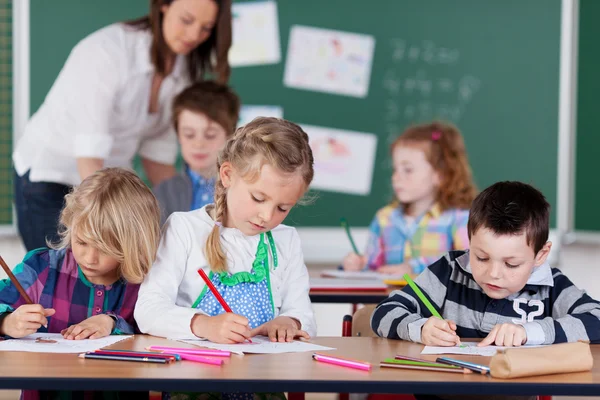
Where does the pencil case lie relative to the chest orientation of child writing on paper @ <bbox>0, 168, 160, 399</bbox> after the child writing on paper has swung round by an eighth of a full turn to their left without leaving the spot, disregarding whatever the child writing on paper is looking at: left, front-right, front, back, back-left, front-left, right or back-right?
front

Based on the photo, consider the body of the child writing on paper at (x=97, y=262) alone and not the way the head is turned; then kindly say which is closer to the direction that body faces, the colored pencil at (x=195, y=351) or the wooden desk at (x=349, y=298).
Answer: the colored pencil

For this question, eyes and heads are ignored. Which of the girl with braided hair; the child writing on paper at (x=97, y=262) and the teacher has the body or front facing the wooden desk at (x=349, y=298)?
the teacher

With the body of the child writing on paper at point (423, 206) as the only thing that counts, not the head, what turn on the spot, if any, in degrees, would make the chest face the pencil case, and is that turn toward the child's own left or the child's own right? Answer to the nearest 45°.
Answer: approximately 45° to the child's own left

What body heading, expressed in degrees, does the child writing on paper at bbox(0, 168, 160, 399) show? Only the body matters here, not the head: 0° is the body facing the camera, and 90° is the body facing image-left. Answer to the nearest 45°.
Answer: approximately 0°

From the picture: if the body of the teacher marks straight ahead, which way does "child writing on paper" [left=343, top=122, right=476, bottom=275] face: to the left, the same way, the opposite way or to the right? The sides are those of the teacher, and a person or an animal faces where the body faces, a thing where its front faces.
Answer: to the right

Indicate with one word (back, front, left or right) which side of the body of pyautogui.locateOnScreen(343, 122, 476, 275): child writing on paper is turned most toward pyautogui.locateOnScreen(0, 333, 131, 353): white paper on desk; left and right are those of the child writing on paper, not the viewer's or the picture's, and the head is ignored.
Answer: front

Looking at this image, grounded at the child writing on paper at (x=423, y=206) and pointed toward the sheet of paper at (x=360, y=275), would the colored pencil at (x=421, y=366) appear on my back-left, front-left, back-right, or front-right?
front-left

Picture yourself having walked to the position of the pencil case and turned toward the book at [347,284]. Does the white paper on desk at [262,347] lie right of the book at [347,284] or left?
left

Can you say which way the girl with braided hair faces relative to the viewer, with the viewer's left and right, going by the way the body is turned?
facing the viewer and to the right of the viewer

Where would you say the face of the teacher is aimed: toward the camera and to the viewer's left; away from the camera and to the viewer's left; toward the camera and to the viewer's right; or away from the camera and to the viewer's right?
toward the camera and to the viewer's right

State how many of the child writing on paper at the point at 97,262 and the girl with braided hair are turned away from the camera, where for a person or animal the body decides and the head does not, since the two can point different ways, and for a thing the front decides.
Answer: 0

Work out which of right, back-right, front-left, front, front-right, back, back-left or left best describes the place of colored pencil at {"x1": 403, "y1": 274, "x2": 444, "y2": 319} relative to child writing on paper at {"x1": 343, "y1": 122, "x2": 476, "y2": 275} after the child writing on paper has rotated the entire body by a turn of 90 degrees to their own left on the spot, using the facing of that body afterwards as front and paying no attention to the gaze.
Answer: front-right
